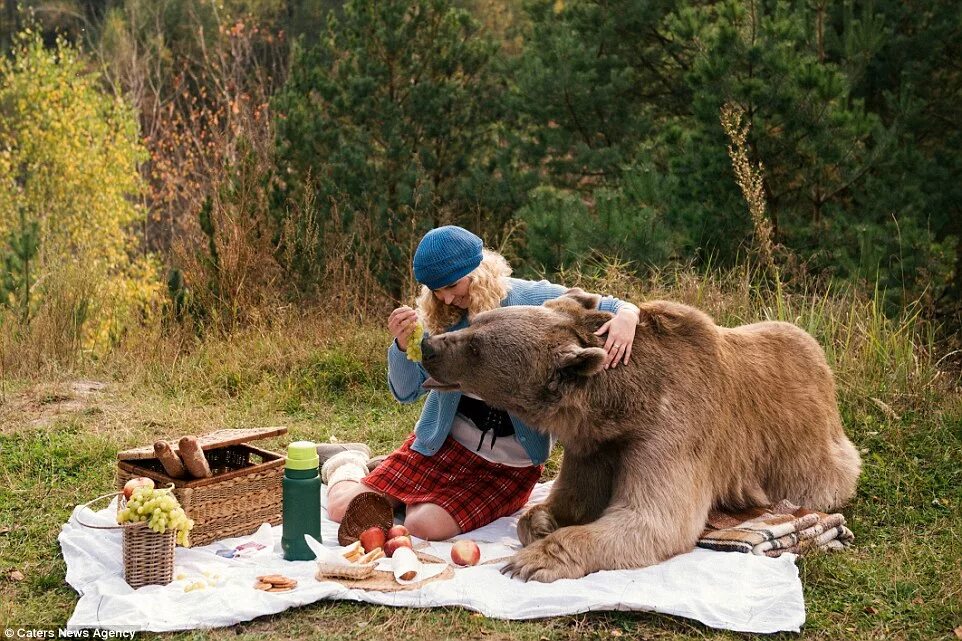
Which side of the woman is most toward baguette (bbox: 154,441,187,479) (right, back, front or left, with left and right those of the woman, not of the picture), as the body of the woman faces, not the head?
right

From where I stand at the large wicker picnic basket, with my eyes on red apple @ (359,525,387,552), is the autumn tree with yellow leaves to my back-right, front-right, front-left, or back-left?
back-left

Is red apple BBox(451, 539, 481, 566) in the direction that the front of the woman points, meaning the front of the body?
yes

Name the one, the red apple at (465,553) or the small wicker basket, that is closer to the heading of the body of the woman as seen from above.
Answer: the red apple

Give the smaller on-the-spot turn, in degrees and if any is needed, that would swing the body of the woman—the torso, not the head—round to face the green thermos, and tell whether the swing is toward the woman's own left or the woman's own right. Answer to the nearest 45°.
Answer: approximately 45° to the woman's own right

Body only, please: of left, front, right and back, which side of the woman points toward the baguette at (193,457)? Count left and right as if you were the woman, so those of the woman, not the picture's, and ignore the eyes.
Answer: right

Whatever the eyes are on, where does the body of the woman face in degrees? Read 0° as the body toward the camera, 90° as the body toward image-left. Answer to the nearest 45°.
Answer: approximately 0°

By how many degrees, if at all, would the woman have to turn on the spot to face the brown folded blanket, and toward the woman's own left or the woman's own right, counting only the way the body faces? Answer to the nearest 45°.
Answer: approximately 90° to the woman's own left

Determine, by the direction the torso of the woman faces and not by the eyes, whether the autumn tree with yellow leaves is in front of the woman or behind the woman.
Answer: behind
